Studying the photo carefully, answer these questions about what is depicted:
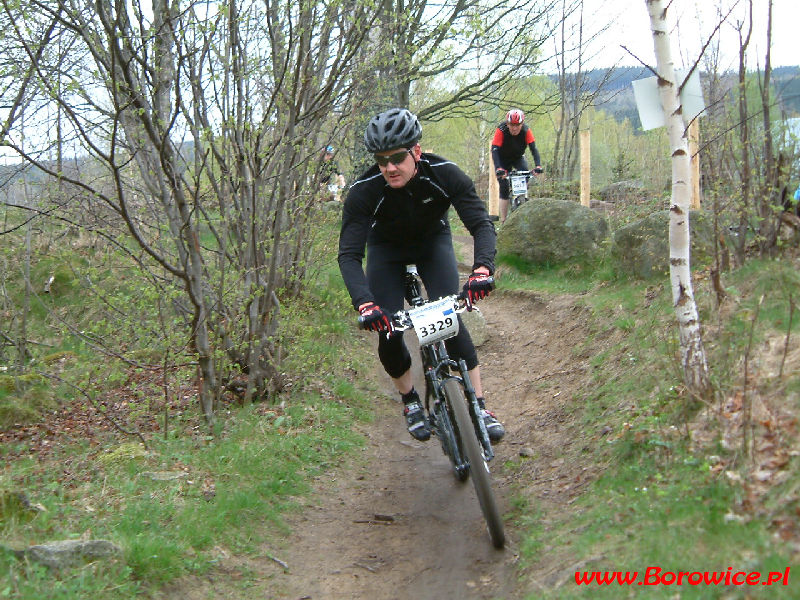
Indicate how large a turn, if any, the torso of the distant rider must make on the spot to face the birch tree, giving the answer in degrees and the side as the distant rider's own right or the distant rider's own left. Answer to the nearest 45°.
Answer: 0° — they already face it

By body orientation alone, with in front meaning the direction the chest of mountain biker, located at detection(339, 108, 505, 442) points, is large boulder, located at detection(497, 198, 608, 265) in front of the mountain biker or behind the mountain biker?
behind

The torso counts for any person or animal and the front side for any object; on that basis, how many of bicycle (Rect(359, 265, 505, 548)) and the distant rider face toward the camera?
2

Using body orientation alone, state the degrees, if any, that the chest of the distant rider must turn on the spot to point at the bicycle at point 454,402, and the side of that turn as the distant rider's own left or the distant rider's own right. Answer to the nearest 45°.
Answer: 0° — they already face it

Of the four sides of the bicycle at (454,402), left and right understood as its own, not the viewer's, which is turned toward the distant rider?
back

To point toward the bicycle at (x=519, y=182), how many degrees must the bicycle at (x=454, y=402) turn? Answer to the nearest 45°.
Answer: approximately 180°

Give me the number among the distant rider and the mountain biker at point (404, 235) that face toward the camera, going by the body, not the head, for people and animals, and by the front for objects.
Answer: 2

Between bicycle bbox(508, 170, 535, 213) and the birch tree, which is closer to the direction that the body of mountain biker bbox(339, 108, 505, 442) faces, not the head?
the birch tree
